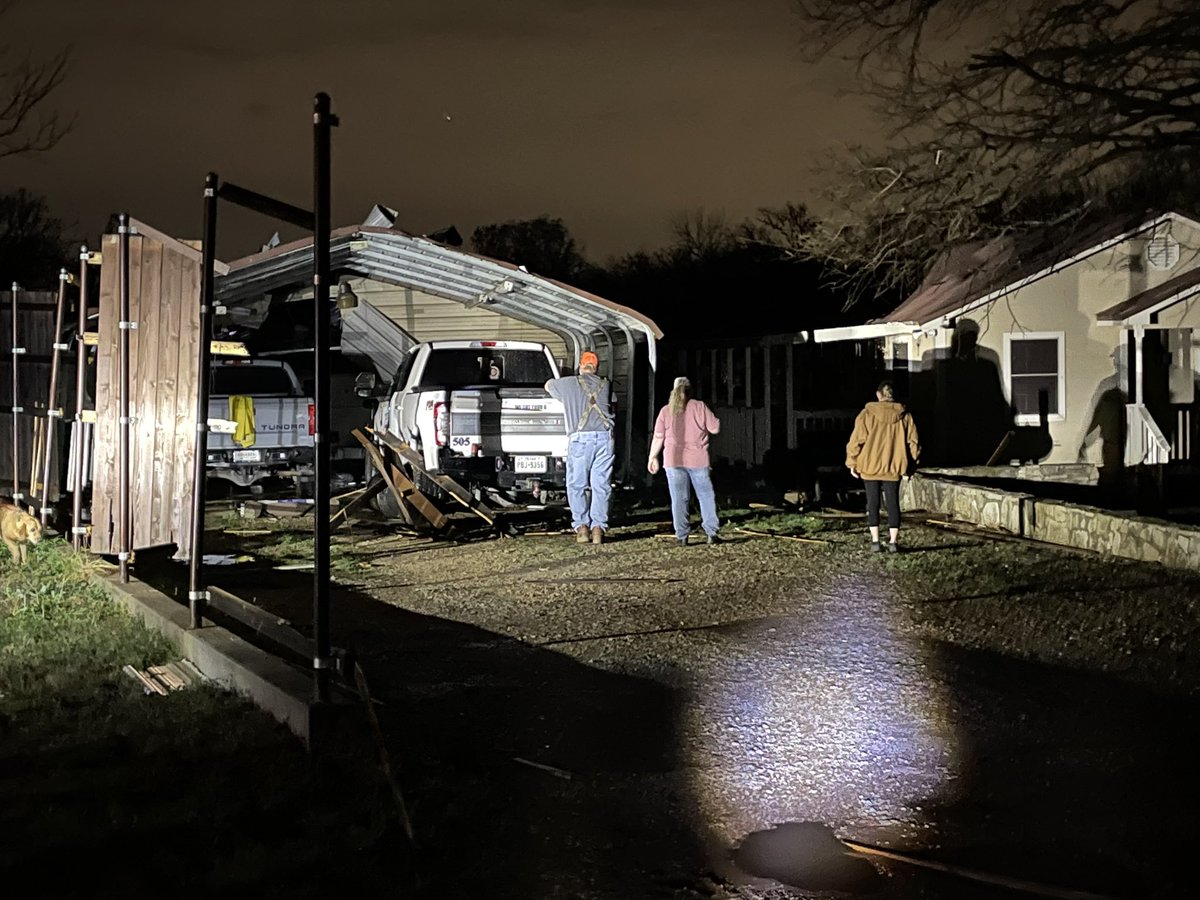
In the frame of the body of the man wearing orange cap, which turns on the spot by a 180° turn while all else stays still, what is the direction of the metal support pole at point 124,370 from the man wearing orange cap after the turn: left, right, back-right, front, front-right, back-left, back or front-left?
front-right

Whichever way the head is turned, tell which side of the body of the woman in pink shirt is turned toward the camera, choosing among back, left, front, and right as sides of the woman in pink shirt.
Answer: back

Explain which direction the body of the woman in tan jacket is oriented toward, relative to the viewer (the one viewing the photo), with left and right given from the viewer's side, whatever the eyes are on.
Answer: facing away from the viewer

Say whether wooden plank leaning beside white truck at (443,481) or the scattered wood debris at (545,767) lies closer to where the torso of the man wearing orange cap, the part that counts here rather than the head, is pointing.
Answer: the wooden plank leaning beside white truck

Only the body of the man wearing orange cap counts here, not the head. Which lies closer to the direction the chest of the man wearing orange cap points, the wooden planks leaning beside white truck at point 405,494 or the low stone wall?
the wooden planks leaning beside white truck

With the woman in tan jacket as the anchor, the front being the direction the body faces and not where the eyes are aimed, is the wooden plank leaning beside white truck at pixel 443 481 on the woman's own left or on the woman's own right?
on the woman's own left

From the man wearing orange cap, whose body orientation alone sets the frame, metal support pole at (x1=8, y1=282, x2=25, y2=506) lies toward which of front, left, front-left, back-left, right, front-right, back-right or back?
left

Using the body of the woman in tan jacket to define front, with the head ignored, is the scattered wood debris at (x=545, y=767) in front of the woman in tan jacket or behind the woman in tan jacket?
behind

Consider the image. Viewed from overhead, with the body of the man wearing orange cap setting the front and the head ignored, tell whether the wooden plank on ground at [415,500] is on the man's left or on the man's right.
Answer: on the man's left

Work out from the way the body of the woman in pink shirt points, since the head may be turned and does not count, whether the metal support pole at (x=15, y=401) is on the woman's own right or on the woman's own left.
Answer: on the woman's own left

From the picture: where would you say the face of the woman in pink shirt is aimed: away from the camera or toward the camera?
away from the camera

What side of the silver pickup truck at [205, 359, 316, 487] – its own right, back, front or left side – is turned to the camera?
back

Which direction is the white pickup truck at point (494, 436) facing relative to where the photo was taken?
away from the camera

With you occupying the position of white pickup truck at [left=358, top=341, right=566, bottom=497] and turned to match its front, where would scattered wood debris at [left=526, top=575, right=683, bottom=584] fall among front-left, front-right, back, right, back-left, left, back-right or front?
back

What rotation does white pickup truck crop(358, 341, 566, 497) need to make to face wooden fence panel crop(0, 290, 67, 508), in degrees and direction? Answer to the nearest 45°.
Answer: approximately 90° to its left

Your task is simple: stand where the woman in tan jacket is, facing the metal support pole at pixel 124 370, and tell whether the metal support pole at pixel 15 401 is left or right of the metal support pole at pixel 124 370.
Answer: right
